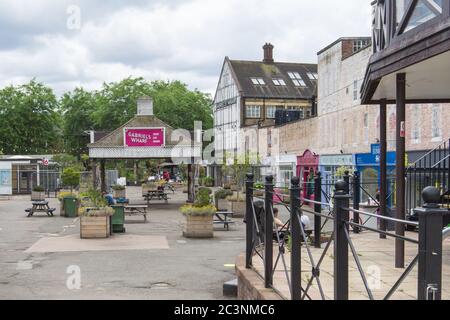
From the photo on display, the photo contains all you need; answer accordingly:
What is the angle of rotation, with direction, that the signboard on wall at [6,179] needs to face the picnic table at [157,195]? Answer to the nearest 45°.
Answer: approximately 45° to its left

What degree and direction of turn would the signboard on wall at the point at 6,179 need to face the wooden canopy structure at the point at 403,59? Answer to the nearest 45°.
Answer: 0° — it already faces it

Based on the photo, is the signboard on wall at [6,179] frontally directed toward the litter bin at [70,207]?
yes

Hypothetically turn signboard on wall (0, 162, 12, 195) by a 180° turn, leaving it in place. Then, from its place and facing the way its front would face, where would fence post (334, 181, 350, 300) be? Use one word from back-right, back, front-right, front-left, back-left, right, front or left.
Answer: back

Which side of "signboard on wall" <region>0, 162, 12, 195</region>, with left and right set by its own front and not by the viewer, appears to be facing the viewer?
front

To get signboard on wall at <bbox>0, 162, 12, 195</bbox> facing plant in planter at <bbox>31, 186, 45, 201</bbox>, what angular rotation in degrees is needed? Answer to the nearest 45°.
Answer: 0° — it already faces it

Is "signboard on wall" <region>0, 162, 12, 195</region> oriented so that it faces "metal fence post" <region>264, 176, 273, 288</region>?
yes

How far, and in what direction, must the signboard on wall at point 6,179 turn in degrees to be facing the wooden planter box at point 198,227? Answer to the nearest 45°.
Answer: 0° — it already faces it

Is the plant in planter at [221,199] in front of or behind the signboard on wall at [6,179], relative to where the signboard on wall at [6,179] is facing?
in front

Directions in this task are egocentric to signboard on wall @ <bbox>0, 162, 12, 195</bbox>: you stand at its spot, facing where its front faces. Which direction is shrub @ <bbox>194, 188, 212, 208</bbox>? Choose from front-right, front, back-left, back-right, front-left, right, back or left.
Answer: front

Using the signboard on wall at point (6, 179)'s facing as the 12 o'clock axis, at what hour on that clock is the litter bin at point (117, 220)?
The litter bin is roughly at 12 o'clock from the signboard on wall.

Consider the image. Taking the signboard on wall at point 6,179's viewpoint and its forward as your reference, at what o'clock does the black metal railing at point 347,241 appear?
The black metal railing is roughly at 12 o'clock from the signboard on wall.

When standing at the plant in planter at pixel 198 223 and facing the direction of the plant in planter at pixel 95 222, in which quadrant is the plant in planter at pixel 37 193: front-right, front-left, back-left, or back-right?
front-right

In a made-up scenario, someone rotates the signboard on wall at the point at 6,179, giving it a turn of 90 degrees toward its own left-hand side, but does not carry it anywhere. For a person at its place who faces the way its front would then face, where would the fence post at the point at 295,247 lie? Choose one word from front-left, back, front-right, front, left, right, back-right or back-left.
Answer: right

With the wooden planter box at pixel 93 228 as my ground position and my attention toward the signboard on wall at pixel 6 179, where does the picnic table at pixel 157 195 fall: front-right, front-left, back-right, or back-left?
front-right
